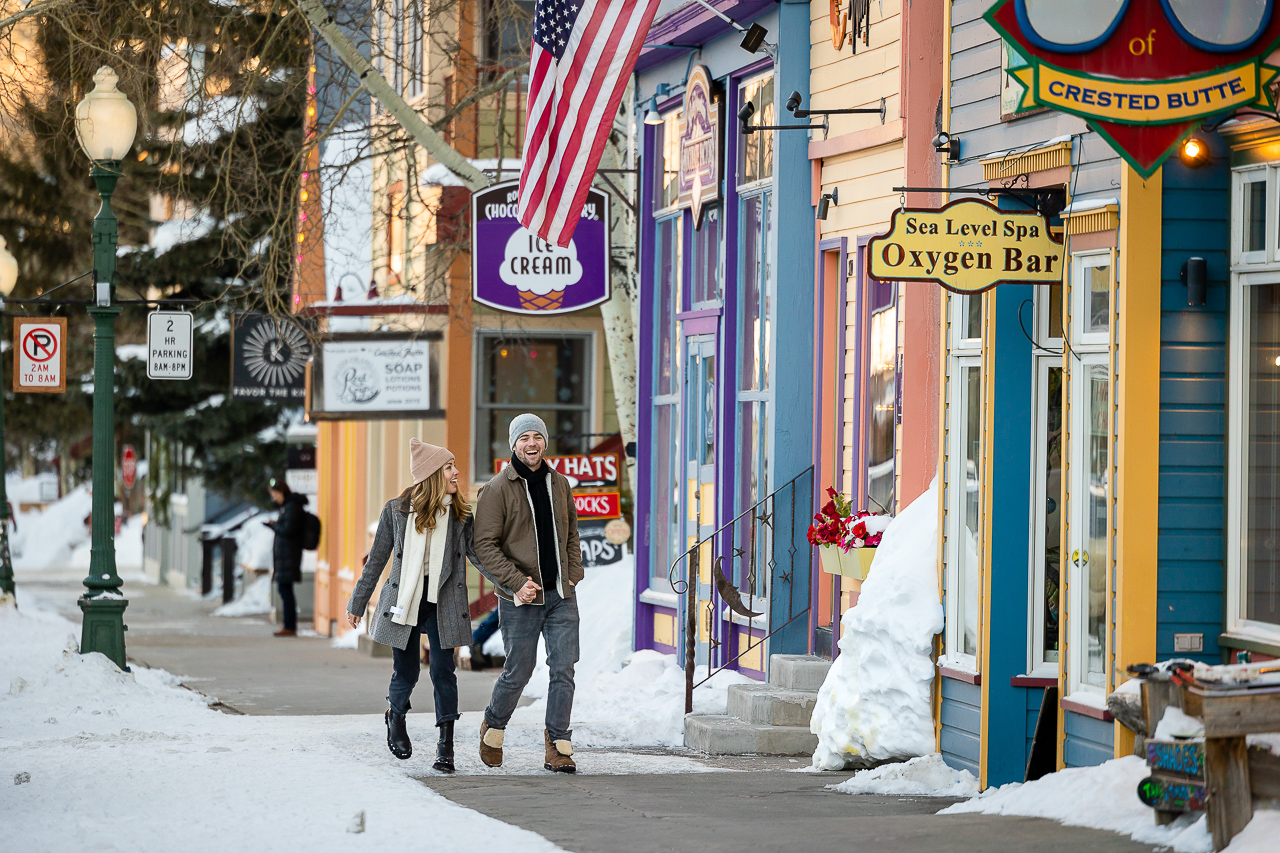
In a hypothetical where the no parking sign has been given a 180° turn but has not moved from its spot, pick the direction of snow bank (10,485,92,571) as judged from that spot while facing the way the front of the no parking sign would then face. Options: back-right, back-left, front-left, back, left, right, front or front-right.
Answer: front

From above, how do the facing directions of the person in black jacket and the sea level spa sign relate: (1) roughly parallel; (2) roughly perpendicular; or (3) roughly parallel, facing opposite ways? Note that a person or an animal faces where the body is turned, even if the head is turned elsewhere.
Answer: roughly perpendicular

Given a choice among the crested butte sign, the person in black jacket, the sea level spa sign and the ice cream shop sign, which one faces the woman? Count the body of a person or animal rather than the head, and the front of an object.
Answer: the ice cream shop sign

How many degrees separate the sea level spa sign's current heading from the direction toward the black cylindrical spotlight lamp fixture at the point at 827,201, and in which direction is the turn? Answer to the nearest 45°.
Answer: approximately 180°

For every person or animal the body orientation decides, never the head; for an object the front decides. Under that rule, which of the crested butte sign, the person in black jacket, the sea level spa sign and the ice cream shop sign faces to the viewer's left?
the person in black jacket

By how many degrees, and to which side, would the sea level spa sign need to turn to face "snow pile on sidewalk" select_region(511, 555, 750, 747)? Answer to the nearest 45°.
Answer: approximately 135° to its right

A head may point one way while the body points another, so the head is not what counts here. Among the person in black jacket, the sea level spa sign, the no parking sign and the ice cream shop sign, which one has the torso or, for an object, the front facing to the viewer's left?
the person in black jacket

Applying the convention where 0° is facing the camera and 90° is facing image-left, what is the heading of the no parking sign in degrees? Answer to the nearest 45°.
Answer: approximately 0°

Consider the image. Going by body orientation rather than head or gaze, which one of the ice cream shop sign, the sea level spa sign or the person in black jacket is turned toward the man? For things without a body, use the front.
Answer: the ice cream shop sign

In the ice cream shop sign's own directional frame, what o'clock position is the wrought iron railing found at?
The wrought iron railing is roughly at 11 o'clock from the ice cream shop sign.

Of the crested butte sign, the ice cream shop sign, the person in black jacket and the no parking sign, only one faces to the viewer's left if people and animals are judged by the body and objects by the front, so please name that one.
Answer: the person in black jacket

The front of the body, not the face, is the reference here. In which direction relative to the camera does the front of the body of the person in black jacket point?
to the viewer's left
